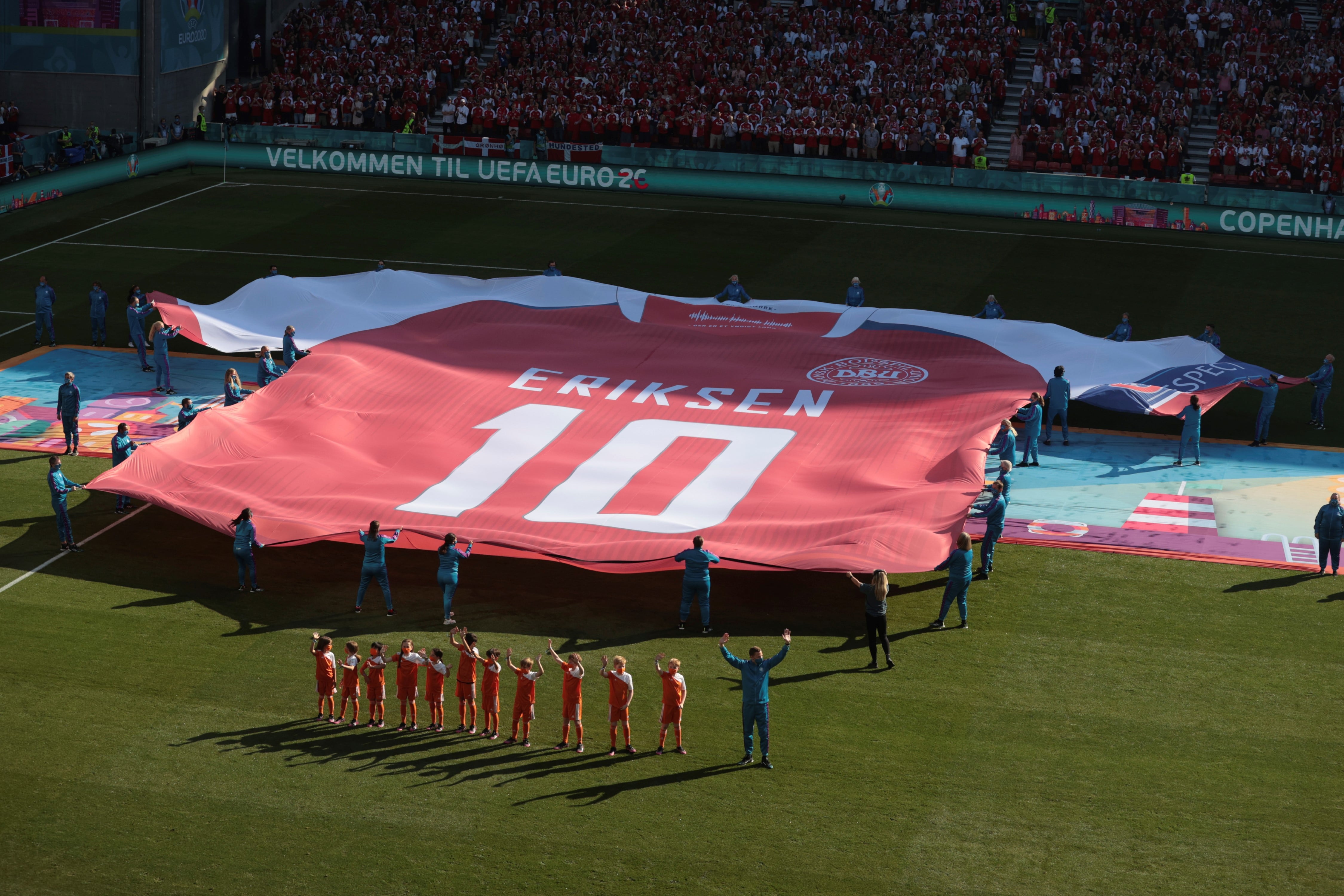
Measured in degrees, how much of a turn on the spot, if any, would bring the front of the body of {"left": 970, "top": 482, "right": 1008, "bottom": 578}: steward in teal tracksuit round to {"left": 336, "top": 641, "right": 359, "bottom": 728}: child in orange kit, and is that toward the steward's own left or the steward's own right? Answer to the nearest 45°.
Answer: approximately 45° to the steward's own left

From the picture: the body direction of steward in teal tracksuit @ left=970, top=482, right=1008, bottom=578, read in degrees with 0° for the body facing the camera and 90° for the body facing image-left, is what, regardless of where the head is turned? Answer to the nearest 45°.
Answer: approximately 90°

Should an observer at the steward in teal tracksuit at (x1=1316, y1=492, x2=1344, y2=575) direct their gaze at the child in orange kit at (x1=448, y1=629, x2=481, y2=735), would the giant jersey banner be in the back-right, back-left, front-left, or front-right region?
front-right

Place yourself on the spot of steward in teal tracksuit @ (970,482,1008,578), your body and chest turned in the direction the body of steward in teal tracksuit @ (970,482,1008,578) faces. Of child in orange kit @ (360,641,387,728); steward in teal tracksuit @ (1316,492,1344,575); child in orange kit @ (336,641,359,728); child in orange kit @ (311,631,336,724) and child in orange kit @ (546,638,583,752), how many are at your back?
1

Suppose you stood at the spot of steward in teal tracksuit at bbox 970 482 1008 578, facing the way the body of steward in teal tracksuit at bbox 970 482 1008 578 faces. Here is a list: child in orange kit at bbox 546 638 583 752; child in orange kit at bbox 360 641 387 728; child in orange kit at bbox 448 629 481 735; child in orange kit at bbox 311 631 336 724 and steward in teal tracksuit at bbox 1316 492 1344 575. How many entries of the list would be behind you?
1

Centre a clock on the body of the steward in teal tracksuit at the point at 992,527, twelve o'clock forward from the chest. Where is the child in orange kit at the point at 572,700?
The child in orange kit is roughly at 10 o'clock from the steward in teal tracksuit.

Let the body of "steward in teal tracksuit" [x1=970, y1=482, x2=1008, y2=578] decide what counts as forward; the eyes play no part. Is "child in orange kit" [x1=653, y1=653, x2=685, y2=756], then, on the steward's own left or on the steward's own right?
on the steward's own left

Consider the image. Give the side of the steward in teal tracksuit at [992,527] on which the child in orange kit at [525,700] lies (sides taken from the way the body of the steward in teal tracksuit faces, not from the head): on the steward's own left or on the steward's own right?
on the steward's own left

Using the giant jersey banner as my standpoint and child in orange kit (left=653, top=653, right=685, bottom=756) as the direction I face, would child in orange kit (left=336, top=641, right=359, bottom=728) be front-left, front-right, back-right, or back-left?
front-right

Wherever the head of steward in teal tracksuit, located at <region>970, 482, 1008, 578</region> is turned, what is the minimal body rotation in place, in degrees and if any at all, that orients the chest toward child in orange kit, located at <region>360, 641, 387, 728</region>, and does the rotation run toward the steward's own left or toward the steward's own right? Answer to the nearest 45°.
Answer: approximately 45° to the steward's own left

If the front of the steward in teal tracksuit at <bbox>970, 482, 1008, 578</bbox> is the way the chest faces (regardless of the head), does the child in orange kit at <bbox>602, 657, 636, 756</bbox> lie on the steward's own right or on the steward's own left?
on the steward's own left

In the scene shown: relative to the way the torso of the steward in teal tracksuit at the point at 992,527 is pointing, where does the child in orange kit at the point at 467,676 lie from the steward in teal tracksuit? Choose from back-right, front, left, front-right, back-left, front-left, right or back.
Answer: front-left
